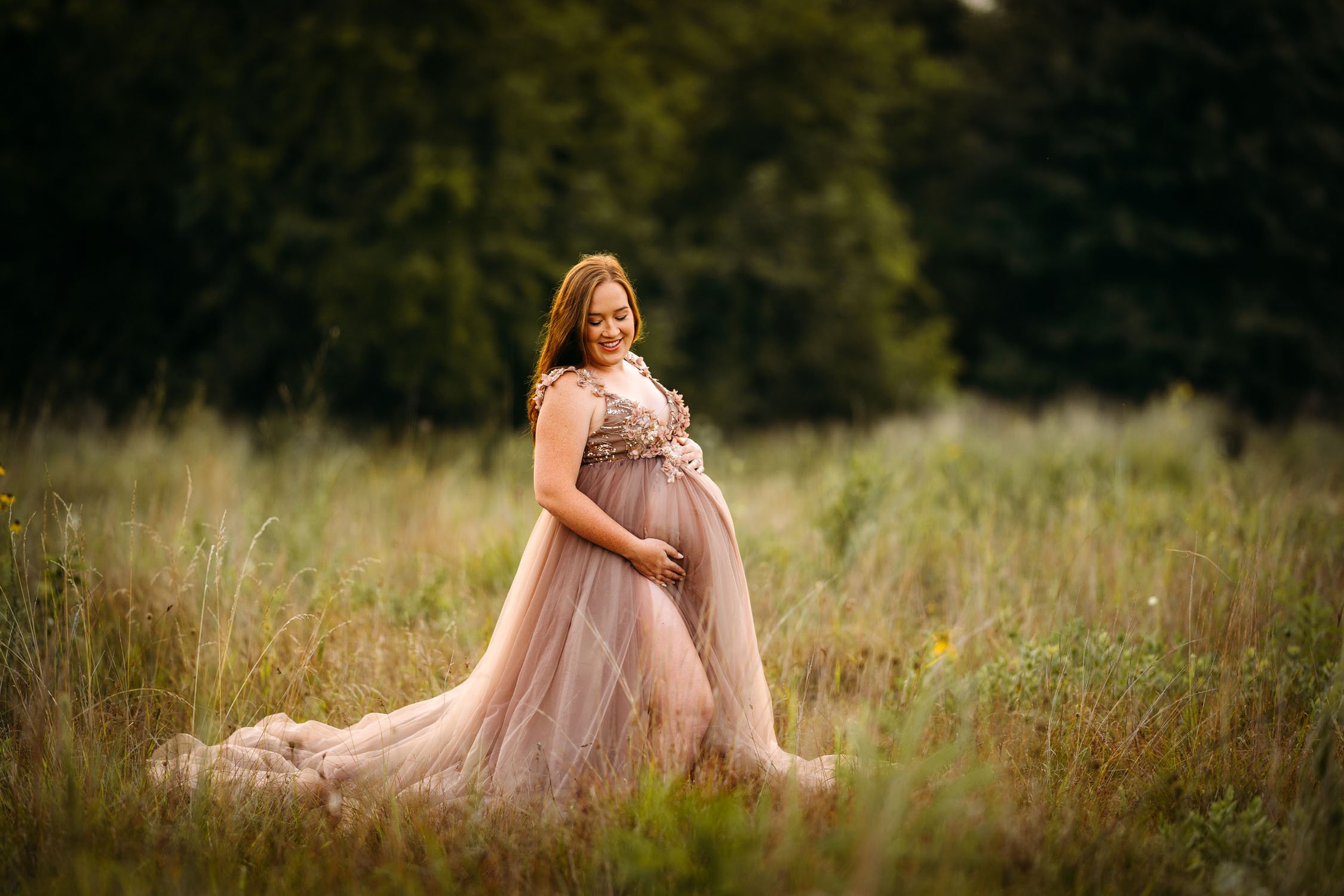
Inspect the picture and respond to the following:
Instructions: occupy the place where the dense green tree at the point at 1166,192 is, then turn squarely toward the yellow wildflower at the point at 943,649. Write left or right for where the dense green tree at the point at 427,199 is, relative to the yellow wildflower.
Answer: right

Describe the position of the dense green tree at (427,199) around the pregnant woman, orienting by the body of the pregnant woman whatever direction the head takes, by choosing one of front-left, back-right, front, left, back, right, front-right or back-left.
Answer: back-left

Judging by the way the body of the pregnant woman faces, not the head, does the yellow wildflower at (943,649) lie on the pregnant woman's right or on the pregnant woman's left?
on the pregnant woman's left

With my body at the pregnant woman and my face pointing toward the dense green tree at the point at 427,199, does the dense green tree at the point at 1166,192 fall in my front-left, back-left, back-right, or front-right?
front-right

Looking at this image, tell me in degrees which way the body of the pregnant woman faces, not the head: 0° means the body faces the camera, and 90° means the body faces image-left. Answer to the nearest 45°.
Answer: approximately 315°
